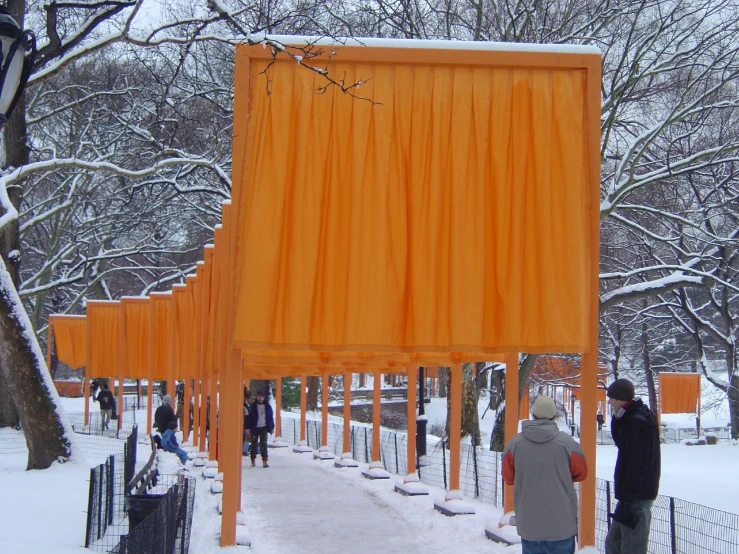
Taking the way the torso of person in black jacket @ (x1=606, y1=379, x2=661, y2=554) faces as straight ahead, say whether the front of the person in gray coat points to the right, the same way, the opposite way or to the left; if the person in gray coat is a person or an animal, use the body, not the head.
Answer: to the right

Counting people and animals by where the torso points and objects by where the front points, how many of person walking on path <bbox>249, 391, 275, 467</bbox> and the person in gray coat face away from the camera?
1

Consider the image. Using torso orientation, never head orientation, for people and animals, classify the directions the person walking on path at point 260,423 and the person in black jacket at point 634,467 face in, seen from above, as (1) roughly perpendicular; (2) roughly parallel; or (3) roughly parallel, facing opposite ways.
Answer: roughly perpendicular

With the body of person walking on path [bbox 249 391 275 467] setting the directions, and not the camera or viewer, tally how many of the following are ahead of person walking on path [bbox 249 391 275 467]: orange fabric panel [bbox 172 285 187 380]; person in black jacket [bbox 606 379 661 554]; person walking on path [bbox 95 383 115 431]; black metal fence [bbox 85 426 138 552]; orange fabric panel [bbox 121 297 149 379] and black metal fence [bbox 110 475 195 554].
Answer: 3

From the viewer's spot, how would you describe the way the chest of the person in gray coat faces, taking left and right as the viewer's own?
facing away from the viewer

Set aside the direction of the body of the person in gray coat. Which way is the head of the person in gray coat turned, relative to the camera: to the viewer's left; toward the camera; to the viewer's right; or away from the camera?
away from the camera

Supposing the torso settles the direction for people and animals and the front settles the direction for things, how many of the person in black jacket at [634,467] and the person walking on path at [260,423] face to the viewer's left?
1

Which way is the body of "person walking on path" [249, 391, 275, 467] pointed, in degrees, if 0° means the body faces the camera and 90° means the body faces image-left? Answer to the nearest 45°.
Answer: approximately 0°

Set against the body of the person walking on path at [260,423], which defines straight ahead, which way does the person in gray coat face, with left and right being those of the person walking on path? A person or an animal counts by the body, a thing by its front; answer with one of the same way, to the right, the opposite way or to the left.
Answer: the opposite way

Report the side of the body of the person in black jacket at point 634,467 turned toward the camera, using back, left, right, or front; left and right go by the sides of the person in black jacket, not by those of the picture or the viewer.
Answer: left

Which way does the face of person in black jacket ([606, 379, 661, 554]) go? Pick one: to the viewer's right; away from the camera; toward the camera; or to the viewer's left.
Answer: to the viewer's left

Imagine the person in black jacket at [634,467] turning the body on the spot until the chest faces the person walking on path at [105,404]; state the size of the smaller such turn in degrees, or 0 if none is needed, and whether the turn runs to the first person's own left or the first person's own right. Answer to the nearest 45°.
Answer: approximately 45° to the first person's own right

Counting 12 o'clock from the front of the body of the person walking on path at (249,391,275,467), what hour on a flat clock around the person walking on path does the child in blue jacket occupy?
The child in blue jacket is roughly at 3 o'clock from the person walking on path.

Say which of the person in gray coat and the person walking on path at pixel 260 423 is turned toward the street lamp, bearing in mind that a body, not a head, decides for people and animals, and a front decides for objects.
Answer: the person walking on path
